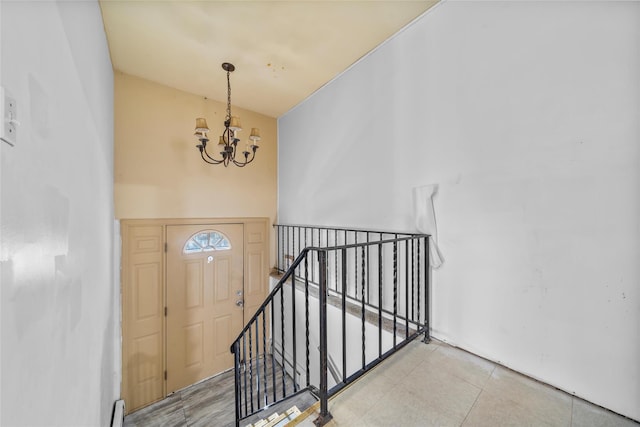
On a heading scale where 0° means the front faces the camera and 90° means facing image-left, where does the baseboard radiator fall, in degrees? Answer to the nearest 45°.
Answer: approximately 270°
